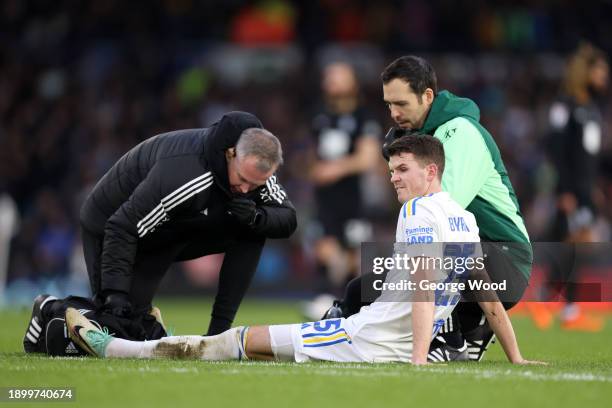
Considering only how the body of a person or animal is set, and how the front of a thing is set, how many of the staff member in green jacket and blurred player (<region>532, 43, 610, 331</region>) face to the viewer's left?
1

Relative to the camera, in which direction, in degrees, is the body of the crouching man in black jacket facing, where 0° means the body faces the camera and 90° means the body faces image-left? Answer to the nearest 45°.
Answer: approximately 315°

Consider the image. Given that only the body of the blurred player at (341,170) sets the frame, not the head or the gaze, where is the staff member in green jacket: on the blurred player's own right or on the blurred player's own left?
on the blurred player's own left

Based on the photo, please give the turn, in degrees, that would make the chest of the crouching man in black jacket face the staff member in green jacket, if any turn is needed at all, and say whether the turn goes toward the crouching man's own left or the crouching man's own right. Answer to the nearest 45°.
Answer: approximately 45° to the crouching man's own left

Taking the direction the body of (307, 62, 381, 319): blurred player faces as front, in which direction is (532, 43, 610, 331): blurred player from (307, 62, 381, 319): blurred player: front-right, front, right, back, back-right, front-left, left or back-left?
back-left
